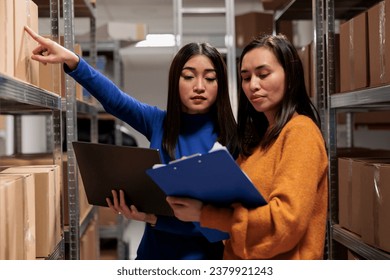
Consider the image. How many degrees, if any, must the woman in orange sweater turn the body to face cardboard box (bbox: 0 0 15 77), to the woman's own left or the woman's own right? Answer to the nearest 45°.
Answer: approximately 45° to the woman's own right

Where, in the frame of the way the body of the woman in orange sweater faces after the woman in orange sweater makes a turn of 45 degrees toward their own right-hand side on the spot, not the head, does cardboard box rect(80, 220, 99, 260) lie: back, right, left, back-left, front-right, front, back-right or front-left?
front-right

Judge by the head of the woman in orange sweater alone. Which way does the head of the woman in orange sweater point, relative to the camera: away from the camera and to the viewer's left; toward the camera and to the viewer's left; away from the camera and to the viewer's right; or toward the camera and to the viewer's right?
toward the camera and to the viewer's left

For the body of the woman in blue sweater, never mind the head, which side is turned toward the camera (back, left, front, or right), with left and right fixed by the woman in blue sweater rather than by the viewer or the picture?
front

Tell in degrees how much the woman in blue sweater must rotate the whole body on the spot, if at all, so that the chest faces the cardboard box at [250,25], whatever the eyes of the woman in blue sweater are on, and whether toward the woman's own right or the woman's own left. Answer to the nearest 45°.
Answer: approximately 180°

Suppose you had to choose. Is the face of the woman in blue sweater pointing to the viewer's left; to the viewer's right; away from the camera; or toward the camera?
toward the camera

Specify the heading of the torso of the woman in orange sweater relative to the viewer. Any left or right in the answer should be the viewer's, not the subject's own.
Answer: facing the viewer and to the left of the viewer

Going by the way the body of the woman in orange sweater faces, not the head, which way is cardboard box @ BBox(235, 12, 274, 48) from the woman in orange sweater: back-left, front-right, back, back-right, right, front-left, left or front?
back-right

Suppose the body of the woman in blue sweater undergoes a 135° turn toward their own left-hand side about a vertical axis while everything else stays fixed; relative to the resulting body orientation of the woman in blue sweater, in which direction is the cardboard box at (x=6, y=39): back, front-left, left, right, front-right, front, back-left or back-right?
back

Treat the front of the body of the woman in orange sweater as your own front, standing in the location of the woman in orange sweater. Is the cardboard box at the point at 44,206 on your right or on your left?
on your right

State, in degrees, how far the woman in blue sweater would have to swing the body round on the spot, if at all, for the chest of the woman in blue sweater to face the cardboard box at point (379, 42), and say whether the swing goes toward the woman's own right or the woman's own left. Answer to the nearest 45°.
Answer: approximately 90° to the woman's own left

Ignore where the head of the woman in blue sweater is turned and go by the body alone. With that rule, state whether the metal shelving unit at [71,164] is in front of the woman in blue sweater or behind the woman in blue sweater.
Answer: behind

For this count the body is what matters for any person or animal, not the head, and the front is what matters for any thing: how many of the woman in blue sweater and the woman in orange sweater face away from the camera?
0
